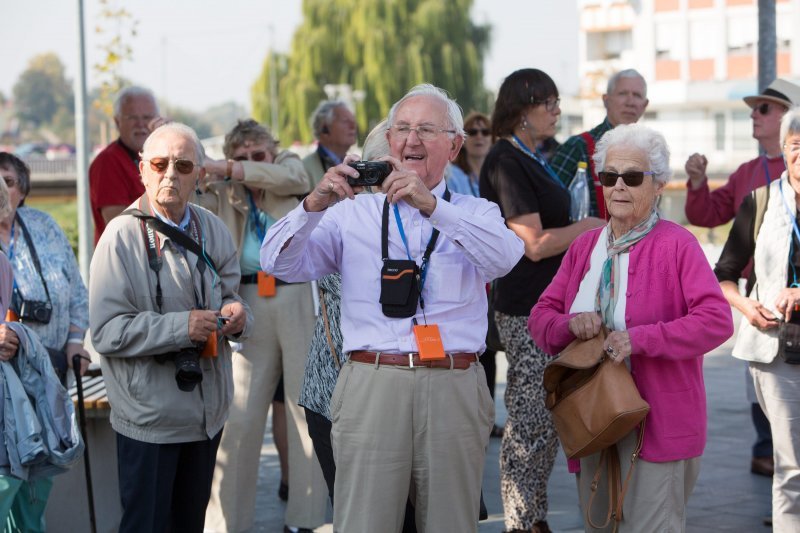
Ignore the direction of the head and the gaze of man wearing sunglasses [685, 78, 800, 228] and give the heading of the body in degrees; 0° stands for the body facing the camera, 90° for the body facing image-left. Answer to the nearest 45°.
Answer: approximately 45°

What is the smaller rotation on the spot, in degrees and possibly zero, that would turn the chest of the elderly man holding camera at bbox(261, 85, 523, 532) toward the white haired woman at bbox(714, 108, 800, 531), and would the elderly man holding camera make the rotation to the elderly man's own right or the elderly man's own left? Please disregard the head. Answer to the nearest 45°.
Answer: approximately 135° to the elderly man's own left

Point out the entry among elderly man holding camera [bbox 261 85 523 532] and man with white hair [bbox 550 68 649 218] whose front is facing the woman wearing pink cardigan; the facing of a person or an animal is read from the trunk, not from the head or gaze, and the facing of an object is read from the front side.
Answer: the man with white hair

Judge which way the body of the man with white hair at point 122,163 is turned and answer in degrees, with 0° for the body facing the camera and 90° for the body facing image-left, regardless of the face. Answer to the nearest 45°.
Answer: approximately 315°

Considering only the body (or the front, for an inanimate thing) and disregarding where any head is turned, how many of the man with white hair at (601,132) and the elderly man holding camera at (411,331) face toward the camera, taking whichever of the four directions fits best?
2

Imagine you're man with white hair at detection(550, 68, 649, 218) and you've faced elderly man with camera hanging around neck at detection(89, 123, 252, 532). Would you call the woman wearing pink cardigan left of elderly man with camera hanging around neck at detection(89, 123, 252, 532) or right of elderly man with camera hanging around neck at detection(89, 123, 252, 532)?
left

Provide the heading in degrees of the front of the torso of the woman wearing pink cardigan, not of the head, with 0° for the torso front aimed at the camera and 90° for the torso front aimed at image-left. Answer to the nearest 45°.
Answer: approximately 45°
